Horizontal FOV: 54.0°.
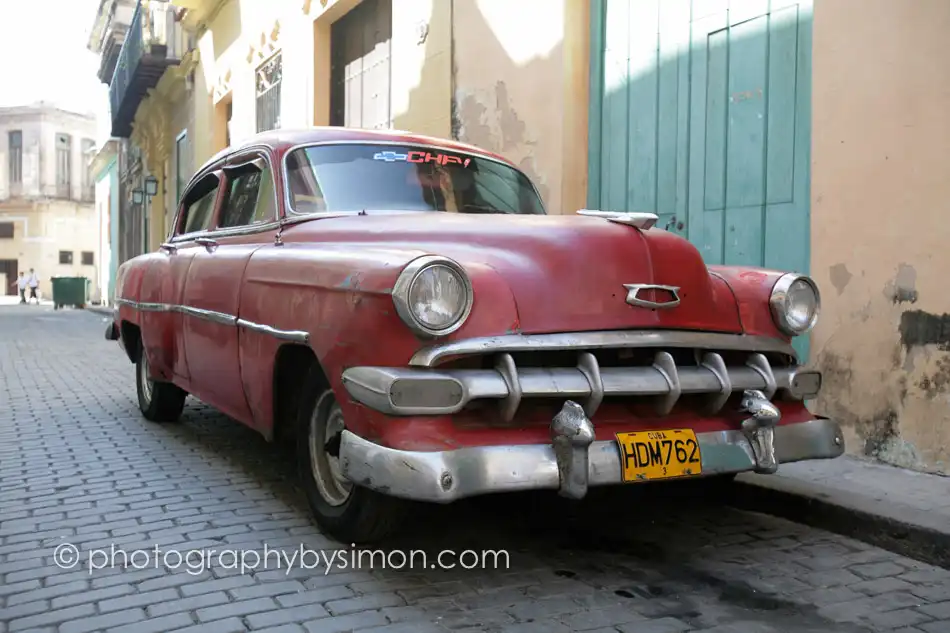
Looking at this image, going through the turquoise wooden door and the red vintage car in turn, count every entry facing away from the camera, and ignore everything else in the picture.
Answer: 0

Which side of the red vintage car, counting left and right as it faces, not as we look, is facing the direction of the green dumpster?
back

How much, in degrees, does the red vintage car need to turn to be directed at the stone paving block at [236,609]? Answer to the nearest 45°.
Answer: approximately 90° to its right

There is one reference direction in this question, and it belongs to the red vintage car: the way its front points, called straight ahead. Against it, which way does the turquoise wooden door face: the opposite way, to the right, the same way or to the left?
to the right

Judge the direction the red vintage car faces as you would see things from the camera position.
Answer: facing the viewer and to the right of the viewer

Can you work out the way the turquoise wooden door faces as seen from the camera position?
facing the viewer and to the left of the viewer

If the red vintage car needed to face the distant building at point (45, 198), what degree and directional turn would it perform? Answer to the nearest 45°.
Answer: approximately 180°

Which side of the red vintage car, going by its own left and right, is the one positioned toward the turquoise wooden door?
left

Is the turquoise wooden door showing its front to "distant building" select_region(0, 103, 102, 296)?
no

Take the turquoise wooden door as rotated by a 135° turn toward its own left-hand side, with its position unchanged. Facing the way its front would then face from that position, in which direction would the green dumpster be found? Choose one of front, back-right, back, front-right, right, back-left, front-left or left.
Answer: back-left

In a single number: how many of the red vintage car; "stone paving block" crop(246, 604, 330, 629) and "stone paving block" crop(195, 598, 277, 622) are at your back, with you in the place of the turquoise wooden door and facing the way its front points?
0
